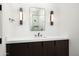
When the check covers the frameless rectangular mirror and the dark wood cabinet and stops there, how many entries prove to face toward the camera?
2

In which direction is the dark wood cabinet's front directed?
toward the camera

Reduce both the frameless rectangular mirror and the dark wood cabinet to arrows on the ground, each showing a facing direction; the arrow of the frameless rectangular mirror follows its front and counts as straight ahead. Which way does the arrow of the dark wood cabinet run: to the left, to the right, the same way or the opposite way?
the same way
